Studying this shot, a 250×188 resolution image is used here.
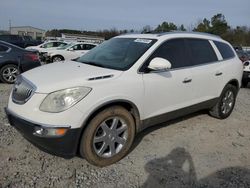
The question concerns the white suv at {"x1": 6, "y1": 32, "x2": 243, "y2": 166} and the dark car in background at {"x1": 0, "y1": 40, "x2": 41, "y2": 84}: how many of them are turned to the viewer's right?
0

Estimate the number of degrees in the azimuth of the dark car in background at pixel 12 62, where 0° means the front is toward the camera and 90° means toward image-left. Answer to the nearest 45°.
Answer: approximately 90°

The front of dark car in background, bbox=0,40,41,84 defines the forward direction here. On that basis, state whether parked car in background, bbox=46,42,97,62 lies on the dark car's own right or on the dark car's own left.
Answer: on the dark car's own right

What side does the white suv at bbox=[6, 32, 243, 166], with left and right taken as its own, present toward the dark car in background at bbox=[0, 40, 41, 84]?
right

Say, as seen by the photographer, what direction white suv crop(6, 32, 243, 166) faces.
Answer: facing the viewer and to the left of the viewer
